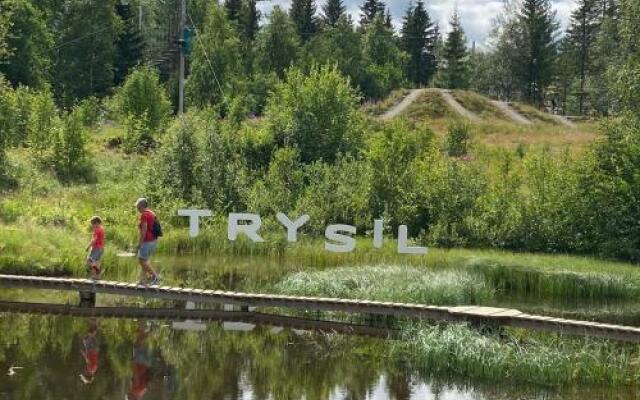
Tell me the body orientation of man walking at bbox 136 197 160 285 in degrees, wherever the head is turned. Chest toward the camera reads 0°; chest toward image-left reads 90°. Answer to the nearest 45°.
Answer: approximately 90°

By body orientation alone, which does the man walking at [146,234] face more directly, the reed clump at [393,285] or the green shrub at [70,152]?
the green shrub

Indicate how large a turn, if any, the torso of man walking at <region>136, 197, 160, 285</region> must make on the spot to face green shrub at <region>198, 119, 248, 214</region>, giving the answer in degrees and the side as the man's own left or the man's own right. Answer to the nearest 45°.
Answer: approximately 90° to the man's own right

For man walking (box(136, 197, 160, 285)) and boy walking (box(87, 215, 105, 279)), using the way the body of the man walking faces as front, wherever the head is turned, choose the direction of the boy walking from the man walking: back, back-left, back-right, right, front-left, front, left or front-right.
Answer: front-right

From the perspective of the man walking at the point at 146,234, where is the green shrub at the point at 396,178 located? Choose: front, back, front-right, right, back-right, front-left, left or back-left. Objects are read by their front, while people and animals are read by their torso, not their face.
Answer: back-right

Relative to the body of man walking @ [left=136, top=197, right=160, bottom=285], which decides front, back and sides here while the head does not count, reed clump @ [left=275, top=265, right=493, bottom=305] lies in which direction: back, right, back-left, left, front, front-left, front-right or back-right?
back

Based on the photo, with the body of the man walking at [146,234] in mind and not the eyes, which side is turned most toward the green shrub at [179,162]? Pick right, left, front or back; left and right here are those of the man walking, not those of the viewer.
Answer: right

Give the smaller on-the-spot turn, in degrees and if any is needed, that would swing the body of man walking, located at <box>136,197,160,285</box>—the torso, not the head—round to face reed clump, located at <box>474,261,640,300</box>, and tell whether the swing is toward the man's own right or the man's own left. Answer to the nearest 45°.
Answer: approximately 180°

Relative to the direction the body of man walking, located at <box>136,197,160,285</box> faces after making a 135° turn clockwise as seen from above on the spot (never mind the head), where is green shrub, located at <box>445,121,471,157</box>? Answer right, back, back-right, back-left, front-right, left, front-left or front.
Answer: front
